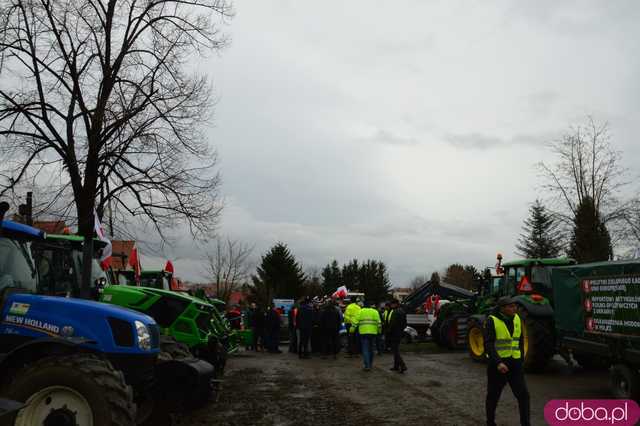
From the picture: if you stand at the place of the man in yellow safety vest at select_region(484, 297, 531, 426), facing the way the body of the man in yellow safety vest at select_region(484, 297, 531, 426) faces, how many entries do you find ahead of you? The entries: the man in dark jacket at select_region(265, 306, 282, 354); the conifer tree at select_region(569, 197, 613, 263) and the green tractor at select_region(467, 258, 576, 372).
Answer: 0

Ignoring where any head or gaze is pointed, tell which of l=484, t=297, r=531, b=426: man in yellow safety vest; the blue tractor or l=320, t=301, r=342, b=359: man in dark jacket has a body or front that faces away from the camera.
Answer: the man in dark jacket

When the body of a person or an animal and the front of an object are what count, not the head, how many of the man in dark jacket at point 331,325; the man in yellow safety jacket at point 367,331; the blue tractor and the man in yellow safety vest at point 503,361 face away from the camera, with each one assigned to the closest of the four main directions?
2

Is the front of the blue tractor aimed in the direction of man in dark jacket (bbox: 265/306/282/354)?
no

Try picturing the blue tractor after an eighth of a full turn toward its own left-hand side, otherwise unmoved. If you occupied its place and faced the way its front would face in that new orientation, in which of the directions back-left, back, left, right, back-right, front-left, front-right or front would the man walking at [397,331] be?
front

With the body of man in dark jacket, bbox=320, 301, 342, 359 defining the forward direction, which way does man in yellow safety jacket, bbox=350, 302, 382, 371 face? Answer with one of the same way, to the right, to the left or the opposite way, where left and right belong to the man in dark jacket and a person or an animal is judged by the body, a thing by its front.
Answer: the same way

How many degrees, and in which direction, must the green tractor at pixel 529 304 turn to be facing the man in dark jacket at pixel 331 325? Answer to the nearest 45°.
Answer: approximately 45° to its left

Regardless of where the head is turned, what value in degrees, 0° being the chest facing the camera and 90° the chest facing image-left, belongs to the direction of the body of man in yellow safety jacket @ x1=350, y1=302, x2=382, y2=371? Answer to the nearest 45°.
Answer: approximately 180°

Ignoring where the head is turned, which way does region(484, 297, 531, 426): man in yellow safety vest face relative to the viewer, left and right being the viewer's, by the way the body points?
facing the viewer and to the right of the viewer

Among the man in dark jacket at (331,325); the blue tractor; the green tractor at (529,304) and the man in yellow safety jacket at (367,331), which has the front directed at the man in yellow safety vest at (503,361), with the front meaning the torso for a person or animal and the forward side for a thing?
the blue tractor

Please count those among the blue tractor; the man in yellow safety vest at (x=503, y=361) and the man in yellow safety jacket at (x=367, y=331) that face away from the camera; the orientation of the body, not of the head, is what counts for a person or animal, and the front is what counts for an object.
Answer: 1

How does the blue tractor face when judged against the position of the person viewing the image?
facing to the right of the viewer

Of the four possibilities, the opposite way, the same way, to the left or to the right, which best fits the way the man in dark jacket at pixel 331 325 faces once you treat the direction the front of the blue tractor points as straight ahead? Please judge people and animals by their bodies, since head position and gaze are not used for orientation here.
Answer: to the left

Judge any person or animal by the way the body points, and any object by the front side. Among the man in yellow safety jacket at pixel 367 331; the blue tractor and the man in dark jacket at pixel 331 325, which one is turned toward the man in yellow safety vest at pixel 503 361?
the blue tractor

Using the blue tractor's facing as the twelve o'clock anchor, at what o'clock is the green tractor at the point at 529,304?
The green tractor is roughly at 11 o'clock from the blue tractor.
